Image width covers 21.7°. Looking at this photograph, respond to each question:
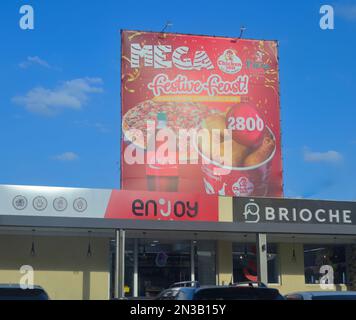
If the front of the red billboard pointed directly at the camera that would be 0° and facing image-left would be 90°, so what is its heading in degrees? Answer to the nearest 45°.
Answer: approximately 0°

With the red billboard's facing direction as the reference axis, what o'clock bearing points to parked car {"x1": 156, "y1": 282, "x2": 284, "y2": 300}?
The parked car is roughly at 12 o'clock from the red billboard.

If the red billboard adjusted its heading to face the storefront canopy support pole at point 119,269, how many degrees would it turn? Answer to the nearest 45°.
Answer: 0° — it already faces it
